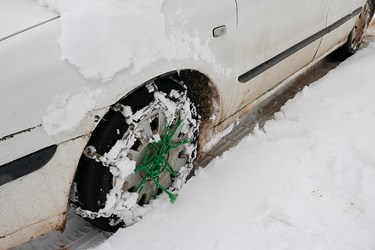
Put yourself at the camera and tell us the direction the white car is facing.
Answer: facing the viewer and to the left of the viewer
